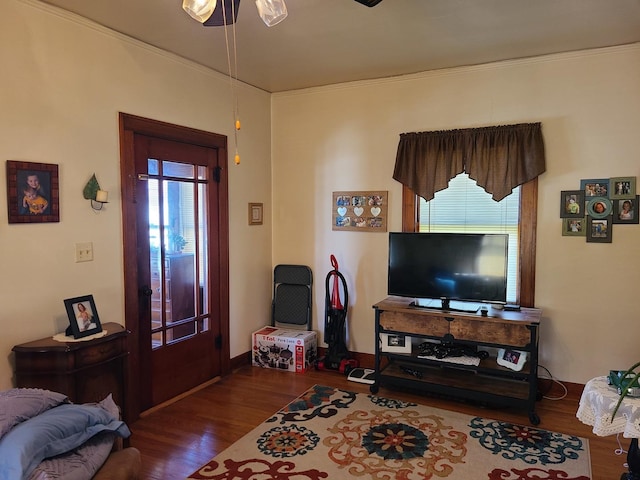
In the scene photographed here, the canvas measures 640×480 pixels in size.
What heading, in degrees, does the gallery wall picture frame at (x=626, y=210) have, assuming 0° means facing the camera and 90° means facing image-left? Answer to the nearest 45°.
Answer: approximately 0°

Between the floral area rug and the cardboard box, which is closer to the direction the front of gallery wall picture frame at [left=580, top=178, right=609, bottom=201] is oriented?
the floral area rug

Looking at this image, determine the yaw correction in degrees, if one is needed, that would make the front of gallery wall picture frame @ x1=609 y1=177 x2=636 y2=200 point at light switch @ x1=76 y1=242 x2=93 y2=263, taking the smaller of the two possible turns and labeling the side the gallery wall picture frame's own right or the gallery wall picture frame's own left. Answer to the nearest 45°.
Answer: approximately 45° to the gallery wall picture frame's own right

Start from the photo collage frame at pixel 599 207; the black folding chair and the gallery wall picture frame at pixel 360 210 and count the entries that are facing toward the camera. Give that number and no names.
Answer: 3

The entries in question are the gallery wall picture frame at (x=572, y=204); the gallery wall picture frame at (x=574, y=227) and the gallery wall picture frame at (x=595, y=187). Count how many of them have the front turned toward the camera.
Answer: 3

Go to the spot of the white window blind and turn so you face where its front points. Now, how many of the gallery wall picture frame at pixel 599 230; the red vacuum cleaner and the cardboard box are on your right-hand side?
2

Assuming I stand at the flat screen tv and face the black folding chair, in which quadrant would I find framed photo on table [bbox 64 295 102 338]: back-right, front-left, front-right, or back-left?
front-left

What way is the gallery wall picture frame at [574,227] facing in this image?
toward the camera

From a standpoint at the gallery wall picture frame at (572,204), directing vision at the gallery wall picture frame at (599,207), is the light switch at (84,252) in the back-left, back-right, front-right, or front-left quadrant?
back-right

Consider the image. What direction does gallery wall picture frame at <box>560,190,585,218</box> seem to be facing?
toward the camera

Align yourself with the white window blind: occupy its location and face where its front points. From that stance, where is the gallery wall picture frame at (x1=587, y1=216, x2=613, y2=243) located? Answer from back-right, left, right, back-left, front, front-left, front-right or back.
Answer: left

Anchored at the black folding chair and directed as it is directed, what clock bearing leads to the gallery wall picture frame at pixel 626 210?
The gallery wall picture frame is roughly at 10 o'clock from the black folding chair.
